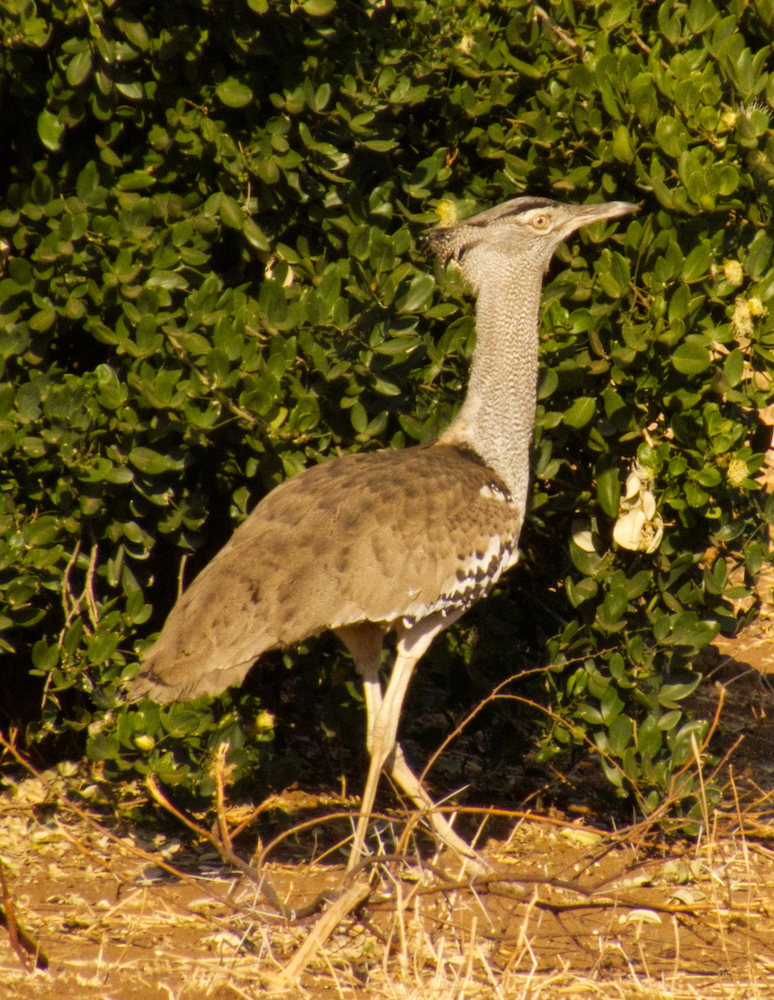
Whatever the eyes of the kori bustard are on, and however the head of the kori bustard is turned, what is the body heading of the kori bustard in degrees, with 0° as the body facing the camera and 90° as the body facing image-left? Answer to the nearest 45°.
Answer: approximately 270°
